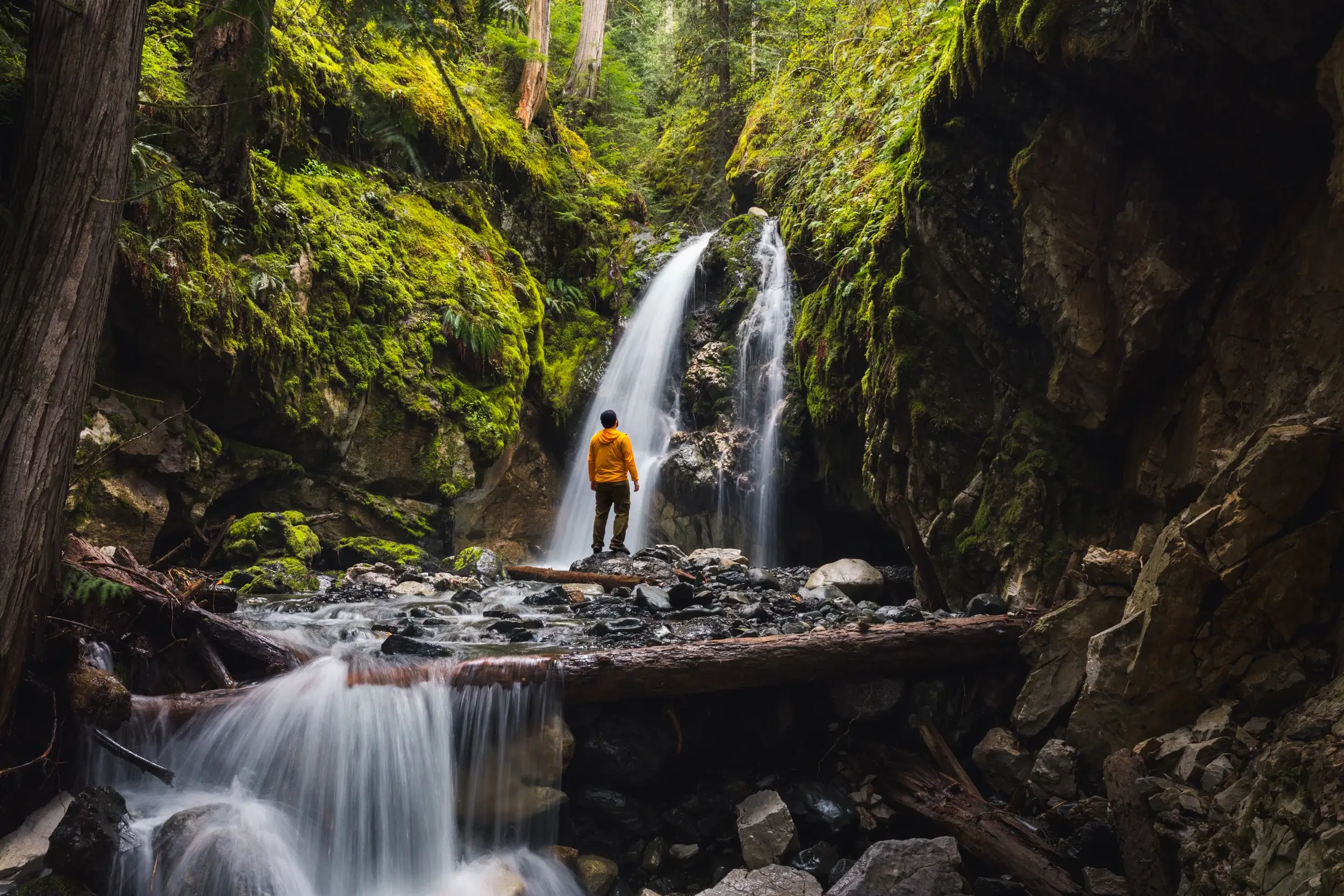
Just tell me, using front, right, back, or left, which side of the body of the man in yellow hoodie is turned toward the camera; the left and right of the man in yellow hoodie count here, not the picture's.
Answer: back

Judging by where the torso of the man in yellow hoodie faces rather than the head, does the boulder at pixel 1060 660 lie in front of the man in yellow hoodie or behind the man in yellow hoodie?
behind

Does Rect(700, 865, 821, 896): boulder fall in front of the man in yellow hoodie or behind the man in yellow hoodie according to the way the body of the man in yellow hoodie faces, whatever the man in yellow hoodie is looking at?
behind

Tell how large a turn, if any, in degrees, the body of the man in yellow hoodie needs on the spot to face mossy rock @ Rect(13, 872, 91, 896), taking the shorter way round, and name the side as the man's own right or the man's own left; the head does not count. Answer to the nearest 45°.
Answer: approximately 180°

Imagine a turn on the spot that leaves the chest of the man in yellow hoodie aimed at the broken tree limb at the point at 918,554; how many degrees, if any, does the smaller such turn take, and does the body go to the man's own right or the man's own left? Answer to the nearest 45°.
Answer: approximately 135° to the man's own right

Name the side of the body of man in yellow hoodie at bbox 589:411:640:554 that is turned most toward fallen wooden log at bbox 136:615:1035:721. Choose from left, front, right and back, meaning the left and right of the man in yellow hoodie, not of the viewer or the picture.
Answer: back

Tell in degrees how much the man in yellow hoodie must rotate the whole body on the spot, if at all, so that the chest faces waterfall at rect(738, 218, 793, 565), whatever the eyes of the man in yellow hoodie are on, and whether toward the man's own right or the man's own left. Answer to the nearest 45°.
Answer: approximately 45° to the man's own right
